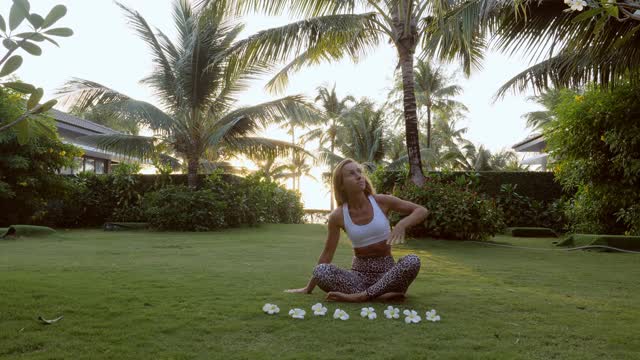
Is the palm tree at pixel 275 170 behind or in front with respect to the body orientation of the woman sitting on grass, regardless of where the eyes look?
behind

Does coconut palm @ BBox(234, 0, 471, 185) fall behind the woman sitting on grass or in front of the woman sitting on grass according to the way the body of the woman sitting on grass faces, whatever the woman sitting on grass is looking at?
behind

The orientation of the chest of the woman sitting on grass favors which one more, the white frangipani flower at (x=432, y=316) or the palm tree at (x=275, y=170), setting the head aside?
the white frangipani flower

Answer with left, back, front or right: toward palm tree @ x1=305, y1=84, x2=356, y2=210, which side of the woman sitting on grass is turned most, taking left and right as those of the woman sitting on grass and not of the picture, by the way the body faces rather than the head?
back

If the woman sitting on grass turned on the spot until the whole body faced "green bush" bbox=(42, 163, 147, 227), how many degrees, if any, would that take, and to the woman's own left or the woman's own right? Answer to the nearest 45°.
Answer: approximately 135° to the woman's own right

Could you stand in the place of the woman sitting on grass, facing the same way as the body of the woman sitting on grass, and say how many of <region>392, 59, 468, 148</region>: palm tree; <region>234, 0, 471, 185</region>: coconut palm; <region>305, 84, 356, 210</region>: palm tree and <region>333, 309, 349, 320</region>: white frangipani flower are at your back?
3

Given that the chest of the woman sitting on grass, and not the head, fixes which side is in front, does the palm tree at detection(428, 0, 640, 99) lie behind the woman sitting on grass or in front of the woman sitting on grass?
behind

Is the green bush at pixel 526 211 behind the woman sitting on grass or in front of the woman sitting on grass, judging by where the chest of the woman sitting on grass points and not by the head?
behind

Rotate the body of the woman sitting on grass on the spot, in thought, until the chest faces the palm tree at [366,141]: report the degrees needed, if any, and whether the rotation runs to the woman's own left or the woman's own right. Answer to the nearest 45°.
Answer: approximately 180°

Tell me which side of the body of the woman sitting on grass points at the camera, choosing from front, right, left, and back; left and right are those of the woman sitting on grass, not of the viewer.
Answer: front

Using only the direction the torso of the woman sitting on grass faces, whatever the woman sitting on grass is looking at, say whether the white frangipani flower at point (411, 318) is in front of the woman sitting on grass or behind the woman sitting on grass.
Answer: in front

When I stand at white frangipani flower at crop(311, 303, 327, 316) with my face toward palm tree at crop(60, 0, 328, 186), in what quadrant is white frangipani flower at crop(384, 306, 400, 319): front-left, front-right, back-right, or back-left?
back-right

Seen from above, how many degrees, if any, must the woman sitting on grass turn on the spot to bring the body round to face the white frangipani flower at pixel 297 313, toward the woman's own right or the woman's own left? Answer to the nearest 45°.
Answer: approximately 45° to the woman's own right

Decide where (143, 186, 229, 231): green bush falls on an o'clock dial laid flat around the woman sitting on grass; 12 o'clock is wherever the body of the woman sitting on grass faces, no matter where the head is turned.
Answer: The green bush is roughly at 5 o'clock from the woman sitting on grass.

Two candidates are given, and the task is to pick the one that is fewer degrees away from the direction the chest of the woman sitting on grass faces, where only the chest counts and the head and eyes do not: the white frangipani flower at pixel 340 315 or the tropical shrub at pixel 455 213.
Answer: the white frangipani flower

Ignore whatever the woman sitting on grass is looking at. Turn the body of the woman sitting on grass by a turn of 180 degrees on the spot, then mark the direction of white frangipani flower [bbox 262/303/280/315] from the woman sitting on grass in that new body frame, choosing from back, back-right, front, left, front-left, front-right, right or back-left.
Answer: back-left
